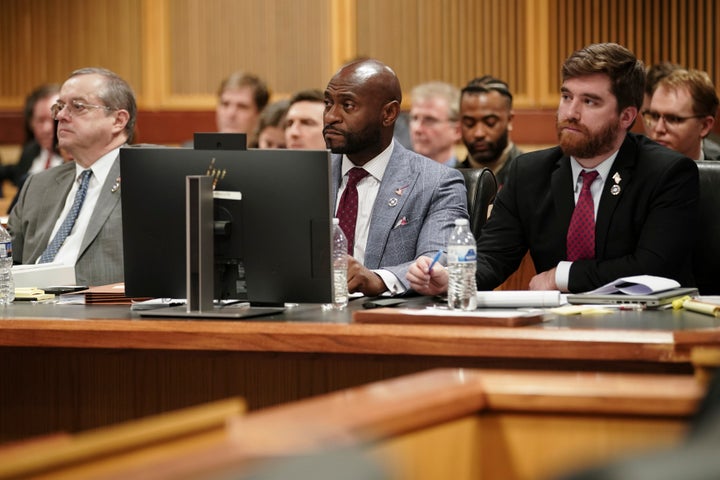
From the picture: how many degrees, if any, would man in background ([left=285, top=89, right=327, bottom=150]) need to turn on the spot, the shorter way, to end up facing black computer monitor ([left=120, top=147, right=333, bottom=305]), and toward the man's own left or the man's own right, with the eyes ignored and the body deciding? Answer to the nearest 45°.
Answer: approximately 45° to the man's own left

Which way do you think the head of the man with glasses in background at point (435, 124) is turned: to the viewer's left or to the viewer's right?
to the viewer's left

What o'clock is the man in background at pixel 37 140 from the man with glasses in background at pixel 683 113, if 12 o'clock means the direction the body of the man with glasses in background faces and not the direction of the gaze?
The man in background is roughly at 2 o'clock from the man with glasses in background.

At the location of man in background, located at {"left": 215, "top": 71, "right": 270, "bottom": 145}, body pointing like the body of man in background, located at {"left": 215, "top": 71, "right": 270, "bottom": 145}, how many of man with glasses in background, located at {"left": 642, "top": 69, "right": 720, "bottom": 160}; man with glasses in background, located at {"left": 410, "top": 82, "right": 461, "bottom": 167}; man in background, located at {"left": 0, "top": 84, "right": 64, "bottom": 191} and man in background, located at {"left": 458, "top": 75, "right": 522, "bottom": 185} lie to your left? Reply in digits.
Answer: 3

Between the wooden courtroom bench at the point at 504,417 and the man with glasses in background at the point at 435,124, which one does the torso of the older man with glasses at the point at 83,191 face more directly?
the wooden courtroom bench

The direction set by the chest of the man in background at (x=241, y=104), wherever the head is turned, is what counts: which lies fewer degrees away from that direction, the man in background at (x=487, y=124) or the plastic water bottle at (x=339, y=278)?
the plastic water bottle
